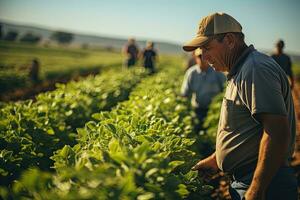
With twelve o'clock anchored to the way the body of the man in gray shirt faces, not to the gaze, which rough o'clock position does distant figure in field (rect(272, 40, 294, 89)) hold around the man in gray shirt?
The distant figure in field is roughly at 3 o'clock from the man in gray shirt.

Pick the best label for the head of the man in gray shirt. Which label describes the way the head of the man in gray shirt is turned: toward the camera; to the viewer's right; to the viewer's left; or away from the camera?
to the viewer's left

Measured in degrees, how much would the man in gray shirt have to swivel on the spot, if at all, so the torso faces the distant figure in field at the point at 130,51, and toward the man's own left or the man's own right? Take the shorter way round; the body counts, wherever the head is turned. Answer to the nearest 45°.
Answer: approximately 90° to the man's own right

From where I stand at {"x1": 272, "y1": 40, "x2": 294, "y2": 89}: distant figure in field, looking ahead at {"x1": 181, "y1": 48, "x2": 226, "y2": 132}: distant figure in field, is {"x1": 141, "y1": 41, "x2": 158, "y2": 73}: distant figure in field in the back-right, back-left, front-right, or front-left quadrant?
back-right

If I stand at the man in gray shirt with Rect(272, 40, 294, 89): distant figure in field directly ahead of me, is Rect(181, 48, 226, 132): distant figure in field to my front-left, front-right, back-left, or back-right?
front-left

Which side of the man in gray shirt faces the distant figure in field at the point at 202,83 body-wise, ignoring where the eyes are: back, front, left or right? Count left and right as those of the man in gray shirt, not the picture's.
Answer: right

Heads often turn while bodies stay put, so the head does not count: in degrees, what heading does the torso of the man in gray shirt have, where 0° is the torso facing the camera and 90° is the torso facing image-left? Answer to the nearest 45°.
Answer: approximately 90°

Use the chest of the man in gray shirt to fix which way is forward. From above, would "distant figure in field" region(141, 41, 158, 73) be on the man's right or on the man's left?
on the man's right
